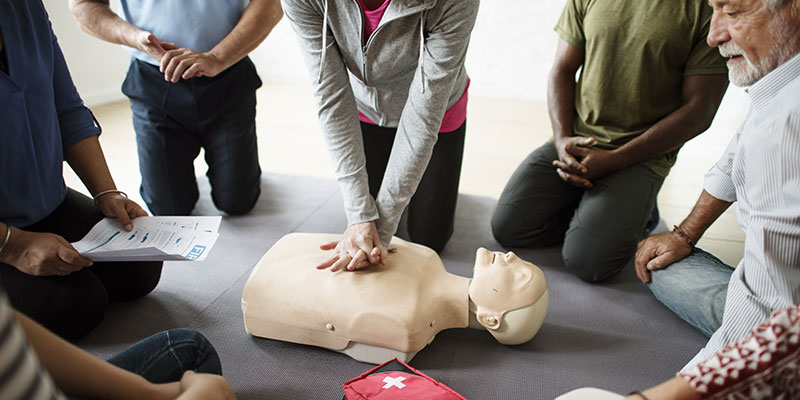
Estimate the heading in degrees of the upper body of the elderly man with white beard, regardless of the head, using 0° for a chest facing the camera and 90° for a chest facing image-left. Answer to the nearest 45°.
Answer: approximately 90°

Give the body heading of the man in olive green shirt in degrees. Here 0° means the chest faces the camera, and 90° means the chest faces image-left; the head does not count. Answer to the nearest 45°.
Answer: approximately 45°

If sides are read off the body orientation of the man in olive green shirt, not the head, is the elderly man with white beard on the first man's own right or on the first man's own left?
on the first man's own left

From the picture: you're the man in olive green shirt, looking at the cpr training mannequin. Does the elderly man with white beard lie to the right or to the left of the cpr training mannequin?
left

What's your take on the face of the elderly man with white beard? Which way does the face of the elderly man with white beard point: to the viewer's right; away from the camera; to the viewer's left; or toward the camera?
to the viewer's left

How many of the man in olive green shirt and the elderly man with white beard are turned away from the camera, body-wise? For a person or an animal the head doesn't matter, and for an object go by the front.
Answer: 0

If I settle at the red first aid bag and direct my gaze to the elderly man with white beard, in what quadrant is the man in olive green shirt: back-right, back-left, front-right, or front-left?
front-left

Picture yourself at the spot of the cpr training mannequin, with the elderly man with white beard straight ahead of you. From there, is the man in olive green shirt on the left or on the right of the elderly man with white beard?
left

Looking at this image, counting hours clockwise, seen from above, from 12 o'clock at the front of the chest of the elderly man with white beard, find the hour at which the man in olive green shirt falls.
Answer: The man in olive green shirt is roughly at 2 o'clock from the elderly man with white beard.

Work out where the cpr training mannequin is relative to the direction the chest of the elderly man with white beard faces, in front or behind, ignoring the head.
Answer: in front

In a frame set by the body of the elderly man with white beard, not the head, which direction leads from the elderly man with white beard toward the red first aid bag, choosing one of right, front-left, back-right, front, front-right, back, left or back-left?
front-left

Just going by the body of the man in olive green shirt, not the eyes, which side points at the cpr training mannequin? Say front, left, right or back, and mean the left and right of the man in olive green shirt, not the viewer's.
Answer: front

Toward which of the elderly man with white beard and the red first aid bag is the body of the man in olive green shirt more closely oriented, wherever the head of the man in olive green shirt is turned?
the red first aid bag

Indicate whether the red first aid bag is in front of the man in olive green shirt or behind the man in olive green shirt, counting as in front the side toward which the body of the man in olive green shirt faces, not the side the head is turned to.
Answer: in front

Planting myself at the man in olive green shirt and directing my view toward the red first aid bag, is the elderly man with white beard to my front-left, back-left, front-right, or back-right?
front-left
